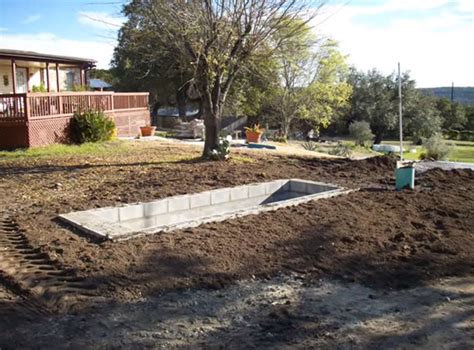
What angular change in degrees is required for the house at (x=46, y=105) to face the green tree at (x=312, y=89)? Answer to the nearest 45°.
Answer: approximately 90° to its left

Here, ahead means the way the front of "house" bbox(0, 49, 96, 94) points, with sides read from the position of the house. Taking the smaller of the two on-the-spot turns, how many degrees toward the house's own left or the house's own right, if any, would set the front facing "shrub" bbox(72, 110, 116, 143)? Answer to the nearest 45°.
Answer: approximately 45° to the house's own right

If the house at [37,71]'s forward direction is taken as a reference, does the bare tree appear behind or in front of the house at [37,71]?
in front

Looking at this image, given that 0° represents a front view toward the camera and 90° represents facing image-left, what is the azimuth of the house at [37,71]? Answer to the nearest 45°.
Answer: approximately 315°

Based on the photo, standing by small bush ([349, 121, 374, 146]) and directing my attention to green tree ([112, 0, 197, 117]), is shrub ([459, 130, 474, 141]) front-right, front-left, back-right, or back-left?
back-right

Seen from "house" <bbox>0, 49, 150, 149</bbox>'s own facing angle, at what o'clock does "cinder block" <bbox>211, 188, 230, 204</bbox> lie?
The cinder block is roughly at 1 o'clock from the house.

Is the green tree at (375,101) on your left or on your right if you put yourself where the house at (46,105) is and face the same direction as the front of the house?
on your left

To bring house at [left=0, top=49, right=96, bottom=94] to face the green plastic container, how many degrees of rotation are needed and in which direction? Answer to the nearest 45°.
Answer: approximately 45° to its right

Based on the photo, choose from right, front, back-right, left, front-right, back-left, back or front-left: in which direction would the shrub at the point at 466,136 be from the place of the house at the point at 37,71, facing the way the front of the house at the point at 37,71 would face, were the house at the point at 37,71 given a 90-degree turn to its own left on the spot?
front-right

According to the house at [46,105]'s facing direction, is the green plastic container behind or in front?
in front
